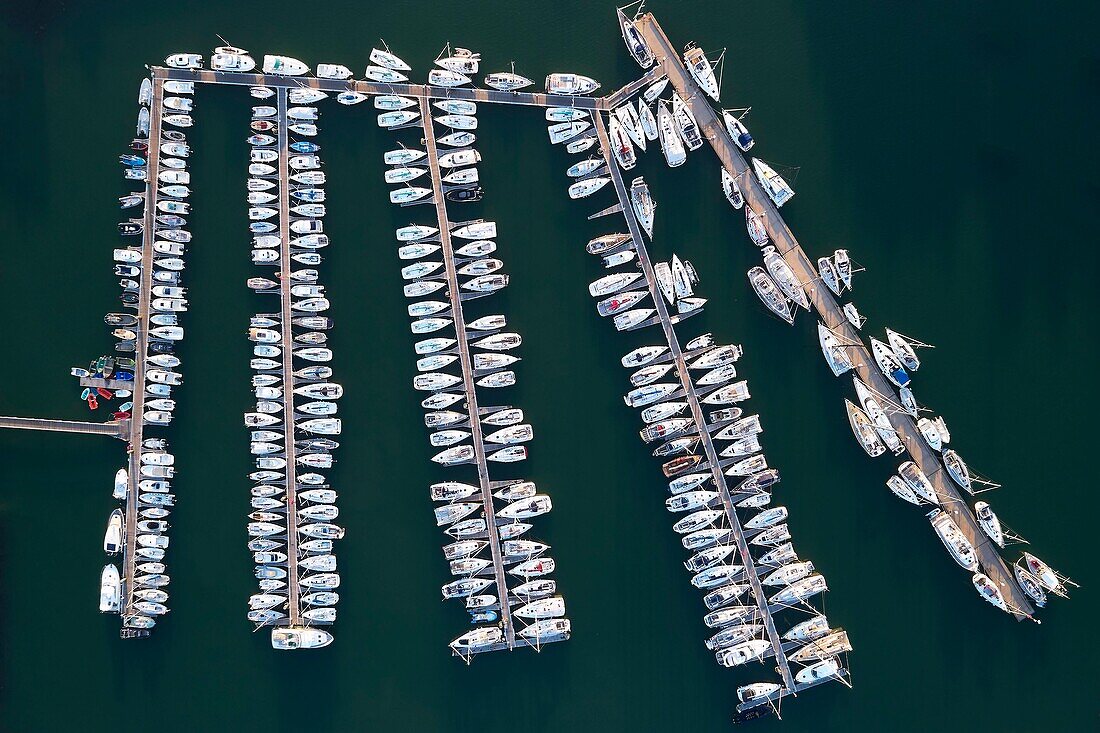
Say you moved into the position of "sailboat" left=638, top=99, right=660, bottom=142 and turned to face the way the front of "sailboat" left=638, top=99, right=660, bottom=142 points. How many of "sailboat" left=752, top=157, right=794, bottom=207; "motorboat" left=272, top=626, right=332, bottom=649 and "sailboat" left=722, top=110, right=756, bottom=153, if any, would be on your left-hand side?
1

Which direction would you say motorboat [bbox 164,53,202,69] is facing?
to the viewer's left

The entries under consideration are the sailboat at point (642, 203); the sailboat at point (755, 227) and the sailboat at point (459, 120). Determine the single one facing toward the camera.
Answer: the sailboat at point (642, 203)

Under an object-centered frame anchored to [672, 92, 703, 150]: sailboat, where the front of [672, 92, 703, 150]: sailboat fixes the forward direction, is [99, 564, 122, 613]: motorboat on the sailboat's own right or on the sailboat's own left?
on the sailboat's own left

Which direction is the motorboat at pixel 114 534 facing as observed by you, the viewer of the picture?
facing away from the viewer

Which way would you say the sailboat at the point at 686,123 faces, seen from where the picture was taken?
facing away from the viewer and to the left of the viewer

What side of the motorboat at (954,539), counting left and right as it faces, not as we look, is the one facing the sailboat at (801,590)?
right

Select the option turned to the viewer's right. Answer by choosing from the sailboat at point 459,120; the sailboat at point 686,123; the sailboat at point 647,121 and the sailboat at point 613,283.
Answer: the sailboat at point 613,283

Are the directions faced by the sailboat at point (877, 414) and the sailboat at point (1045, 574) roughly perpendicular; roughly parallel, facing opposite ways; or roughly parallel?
roughly parallel

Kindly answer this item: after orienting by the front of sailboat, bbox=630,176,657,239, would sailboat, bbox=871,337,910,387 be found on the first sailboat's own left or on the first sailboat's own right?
on the first sailboat's own left

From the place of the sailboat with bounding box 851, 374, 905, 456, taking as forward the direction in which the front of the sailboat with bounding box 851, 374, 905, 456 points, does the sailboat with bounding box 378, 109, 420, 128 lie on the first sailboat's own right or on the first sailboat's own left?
on the first sailboat's own left

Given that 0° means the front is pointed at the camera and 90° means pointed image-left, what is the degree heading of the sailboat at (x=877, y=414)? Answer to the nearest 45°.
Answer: approximately 135°

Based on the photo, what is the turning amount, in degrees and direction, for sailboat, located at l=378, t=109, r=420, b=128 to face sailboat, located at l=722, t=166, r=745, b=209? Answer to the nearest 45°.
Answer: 0° — it already faces it
